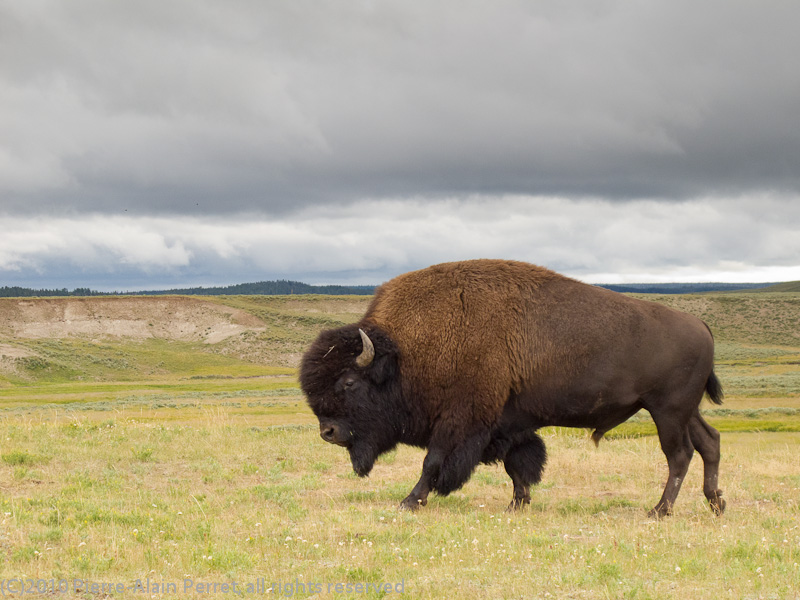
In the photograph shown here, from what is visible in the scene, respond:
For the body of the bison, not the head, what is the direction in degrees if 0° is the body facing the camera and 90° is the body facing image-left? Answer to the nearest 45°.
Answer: approximately 90°
